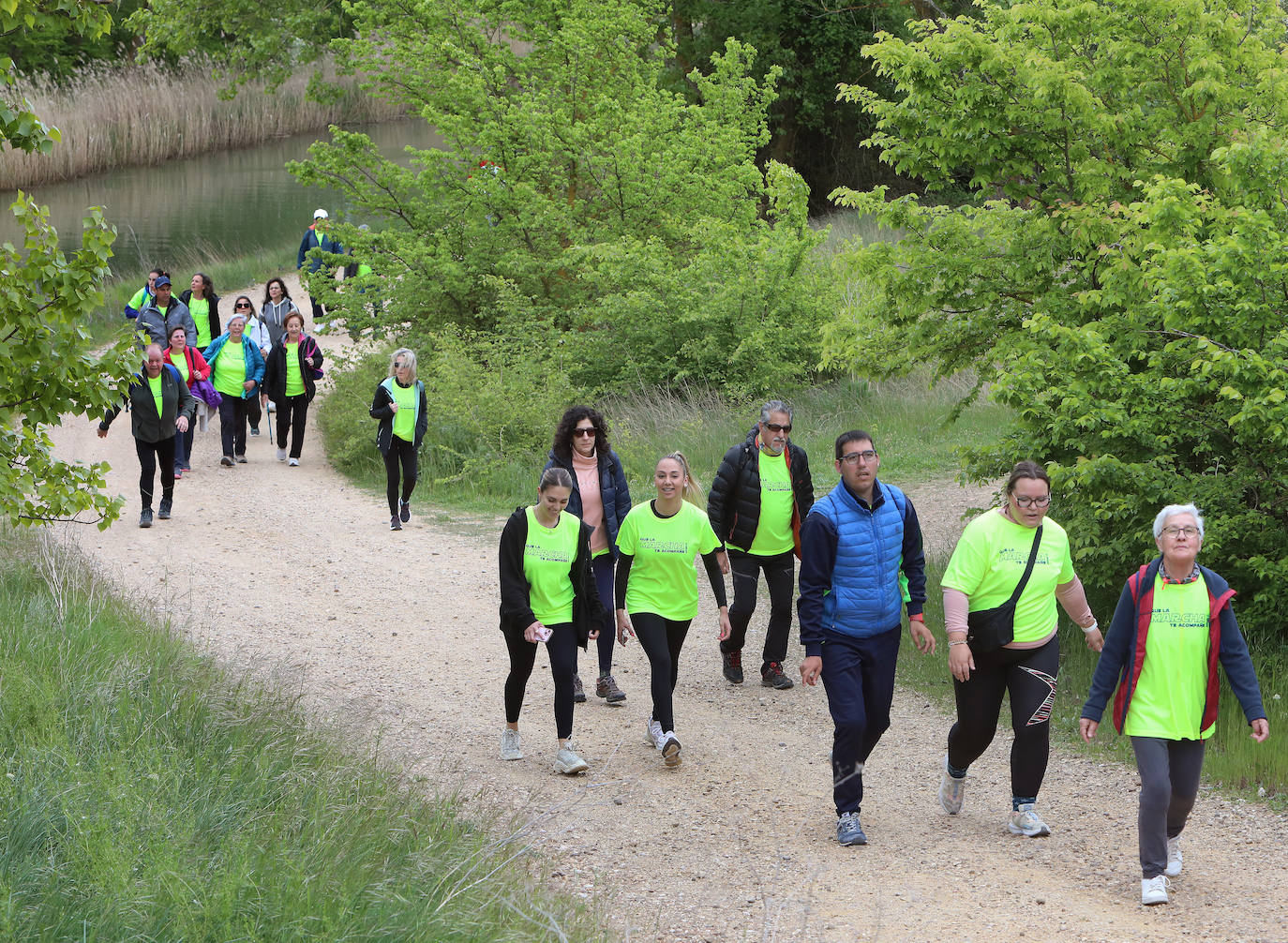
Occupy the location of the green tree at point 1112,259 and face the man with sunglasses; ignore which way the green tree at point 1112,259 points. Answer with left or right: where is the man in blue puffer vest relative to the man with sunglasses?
left

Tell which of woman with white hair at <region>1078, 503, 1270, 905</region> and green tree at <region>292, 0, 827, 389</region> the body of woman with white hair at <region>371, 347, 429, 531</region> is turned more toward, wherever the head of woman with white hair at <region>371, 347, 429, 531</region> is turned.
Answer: the woman with white hair

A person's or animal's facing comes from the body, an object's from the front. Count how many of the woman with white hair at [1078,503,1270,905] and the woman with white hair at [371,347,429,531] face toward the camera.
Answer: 2

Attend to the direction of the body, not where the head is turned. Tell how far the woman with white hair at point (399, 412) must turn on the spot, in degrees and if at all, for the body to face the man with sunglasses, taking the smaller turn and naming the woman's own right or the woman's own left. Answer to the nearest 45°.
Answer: approximately 45° to the woman's own left

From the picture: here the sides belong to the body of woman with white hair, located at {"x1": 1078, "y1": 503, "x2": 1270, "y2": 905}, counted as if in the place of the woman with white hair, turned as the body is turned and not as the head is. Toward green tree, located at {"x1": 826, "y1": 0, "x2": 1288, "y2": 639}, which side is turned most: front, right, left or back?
back

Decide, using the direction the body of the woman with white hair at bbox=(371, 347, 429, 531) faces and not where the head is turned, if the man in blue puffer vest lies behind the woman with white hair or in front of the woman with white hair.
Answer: in front

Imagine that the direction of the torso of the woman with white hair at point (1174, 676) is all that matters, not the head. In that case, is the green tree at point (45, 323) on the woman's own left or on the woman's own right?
on the woman's own right

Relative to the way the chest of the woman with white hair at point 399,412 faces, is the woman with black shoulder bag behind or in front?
in front

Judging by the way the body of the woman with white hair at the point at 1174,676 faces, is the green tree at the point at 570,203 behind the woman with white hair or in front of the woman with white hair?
behind

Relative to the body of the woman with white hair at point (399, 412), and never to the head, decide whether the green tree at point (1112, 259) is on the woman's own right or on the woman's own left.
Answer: on the woman's own left

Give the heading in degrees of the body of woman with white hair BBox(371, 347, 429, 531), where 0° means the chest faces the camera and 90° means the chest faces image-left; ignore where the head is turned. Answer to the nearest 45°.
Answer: approximately 0°
